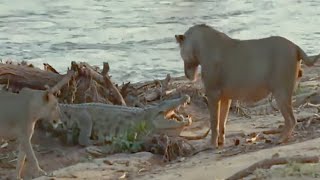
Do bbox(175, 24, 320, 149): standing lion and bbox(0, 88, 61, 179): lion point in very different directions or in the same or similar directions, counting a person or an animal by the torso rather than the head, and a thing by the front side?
very different directions

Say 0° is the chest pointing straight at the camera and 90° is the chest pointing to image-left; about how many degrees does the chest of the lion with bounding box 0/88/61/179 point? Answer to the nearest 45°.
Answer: approximately 270°

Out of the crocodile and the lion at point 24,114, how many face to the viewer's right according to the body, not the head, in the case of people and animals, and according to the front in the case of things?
2

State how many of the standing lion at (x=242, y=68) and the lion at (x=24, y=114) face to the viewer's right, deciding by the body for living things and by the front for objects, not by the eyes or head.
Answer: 1

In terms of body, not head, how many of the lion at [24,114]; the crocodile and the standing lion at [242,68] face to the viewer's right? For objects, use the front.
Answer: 2

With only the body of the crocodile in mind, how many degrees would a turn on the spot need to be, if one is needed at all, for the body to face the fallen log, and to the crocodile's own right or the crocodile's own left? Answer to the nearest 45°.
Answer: approximately 135° to the crocodile's own left

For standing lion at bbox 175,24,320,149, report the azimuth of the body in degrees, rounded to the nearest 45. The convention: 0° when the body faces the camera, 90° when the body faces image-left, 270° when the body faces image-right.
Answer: approximately 90°

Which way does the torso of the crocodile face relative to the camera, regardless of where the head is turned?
to the viewer's right
